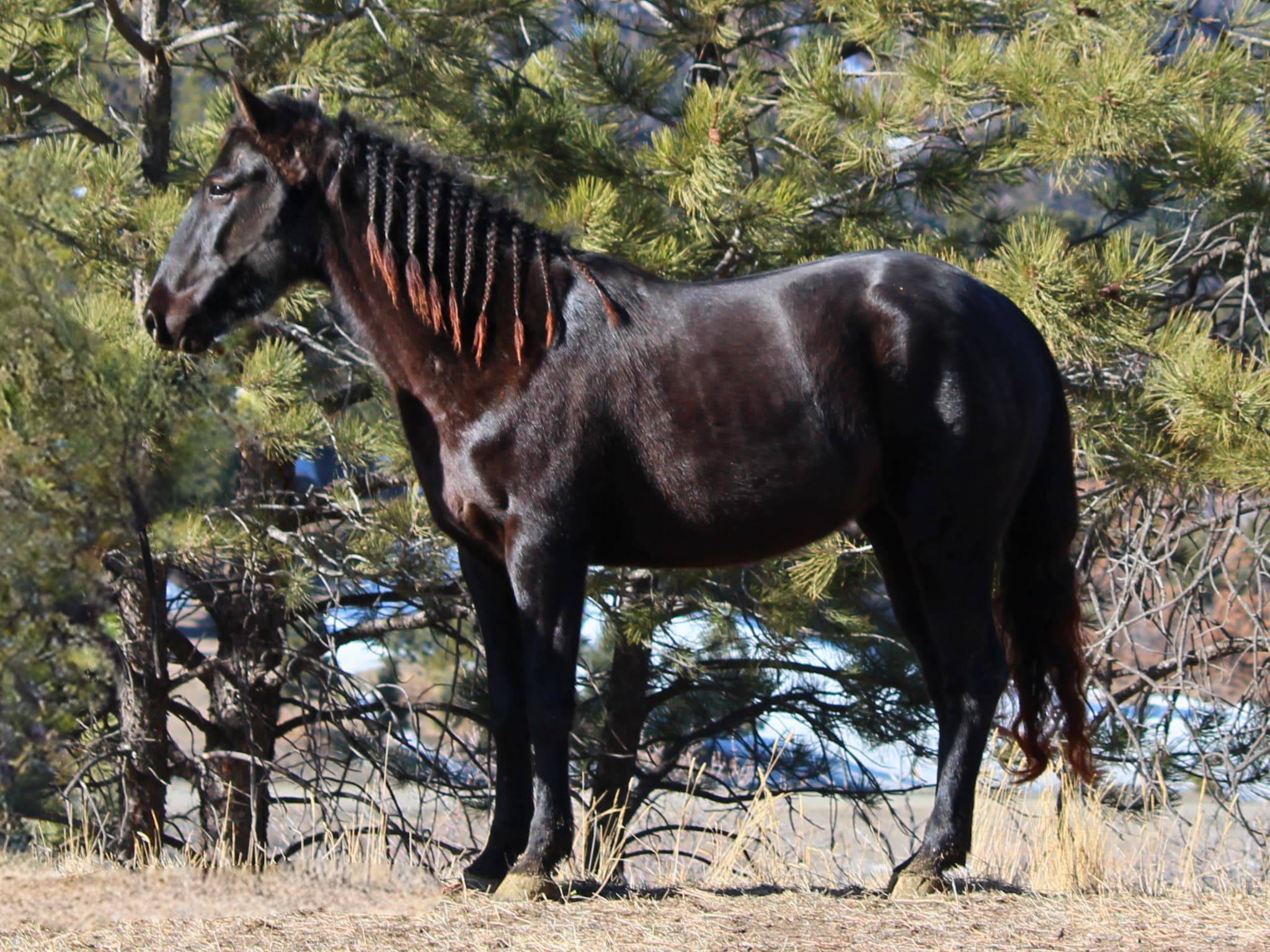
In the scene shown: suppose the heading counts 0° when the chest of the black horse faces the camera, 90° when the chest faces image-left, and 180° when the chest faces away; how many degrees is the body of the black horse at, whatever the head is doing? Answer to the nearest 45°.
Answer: approximately 90°

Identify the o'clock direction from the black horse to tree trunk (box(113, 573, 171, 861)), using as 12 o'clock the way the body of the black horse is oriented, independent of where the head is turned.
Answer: The tree trunk is roughly at 2 o'clock from the black horse.

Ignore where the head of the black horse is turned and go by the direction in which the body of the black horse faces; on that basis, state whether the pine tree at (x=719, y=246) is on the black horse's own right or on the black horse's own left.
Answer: on the black horse's own right
